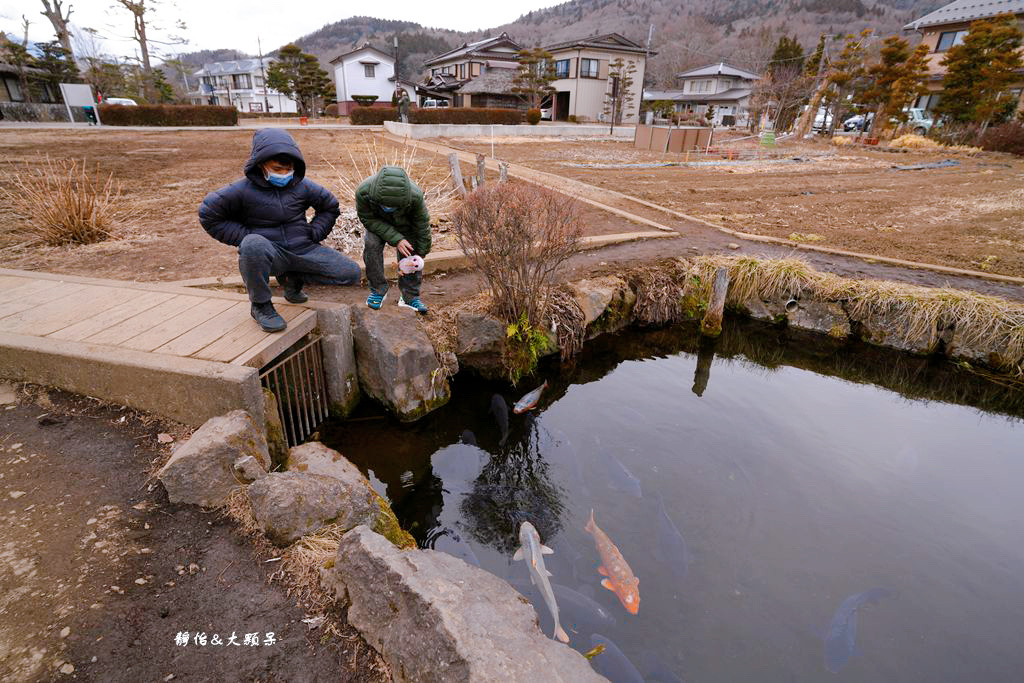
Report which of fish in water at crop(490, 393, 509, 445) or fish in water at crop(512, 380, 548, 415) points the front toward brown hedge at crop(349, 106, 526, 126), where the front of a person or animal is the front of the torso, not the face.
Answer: fish in water at crop(490, 393, 509, 445)

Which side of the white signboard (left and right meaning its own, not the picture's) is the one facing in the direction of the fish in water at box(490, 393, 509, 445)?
front

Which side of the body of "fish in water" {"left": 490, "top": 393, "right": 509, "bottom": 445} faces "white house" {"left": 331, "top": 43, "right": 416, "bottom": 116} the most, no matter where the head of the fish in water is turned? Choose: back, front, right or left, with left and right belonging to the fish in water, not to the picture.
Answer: front

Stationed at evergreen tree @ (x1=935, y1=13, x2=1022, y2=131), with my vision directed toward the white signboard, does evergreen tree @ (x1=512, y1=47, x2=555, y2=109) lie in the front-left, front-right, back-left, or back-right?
front-right

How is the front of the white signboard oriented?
toward the camera

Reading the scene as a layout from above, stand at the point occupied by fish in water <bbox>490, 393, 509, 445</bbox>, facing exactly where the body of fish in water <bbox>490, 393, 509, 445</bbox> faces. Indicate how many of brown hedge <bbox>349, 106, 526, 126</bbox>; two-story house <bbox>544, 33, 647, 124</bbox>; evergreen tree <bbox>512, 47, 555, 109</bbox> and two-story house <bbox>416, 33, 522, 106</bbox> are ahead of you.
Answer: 4

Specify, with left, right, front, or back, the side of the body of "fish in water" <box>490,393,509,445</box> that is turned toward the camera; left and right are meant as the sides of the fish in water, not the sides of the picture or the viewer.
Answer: back

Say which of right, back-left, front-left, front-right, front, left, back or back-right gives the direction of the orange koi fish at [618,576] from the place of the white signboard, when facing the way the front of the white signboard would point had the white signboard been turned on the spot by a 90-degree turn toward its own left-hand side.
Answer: right

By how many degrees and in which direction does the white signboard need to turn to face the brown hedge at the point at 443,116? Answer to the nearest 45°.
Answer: approximately 45° to its left

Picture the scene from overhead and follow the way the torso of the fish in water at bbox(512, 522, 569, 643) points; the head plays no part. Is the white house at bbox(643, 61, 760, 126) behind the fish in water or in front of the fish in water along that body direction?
in front

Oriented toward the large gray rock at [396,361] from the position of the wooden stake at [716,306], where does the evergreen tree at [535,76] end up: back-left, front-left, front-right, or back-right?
back-right

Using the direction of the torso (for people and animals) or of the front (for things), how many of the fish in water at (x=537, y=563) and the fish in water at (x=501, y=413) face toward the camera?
0

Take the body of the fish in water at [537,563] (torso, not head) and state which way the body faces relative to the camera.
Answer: away from the camera
